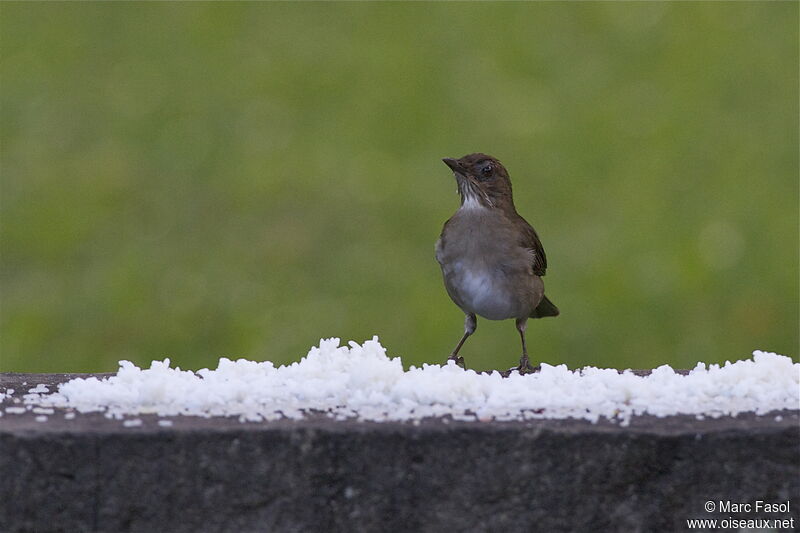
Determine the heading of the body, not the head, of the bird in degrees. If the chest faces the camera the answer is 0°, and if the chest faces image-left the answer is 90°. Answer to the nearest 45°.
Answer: approximately 45°
